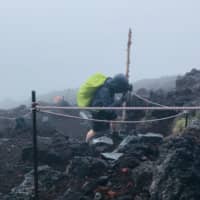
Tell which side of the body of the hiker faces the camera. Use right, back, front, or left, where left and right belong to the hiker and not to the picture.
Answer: right

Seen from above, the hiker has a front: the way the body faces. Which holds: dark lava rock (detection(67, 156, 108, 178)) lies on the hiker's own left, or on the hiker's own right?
on the hiker's own right

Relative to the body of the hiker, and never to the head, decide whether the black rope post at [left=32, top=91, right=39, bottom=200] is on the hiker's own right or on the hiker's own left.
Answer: on the hiker's own right

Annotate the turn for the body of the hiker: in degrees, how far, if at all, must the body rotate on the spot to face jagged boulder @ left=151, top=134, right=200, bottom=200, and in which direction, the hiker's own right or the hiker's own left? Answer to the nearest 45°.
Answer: approximately 90° to the hiker's own right

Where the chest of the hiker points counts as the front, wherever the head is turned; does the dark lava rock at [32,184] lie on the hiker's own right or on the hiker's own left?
on the hiker's own right
